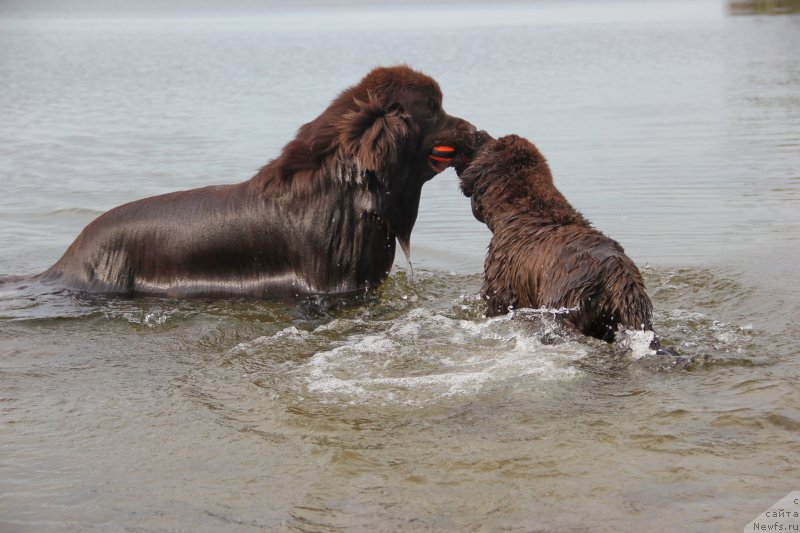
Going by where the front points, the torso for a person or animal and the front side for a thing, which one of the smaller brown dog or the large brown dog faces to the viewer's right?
the large brown dog

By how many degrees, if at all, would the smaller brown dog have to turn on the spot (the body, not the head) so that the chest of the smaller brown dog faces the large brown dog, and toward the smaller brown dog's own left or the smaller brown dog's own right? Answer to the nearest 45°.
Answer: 0° — it already faces it

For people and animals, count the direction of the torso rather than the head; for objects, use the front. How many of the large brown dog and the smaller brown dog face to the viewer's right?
1

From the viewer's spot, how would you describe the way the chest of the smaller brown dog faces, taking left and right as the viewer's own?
facing away from the viewer and to the left of the viewer

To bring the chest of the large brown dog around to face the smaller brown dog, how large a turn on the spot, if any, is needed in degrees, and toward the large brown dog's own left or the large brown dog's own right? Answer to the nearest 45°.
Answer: approximately 45° to the large brown dog's own right

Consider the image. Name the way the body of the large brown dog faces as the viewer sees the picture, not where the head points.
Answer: to the viewer's right
